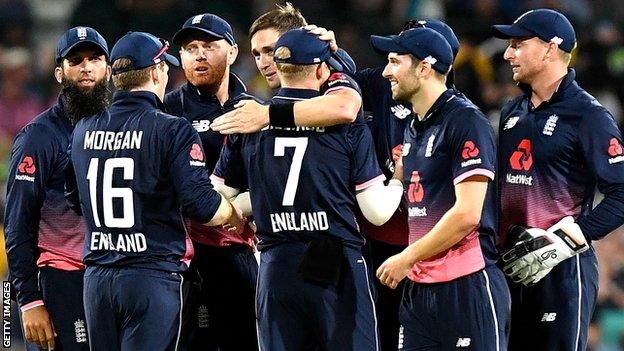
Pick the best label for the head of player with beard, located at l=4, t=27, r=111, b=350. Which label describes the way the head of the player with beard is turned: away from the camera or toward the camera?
toward the camera

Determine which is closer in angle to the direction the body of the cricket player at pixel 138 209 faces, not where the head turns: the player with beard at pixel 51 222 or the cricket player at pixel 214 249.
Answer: the cricket player

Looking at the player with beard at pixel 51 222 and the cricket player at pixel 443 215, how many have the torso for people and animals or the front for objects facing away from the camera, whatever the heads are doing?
0

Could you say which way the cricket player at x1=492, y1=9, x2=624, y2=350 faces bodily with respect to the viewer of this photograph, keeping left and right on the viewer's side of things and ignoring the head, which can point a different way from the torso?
facing the viewer and to the left of the viewer

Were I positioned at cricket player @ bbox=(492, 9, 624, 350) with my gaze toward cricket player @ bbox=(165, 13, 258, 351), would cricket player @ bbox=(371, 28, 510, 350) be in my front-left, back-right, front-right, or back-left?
front-left

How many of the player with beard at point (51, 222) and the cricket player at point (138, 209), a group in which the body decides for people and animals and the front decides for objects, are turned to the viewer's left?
0

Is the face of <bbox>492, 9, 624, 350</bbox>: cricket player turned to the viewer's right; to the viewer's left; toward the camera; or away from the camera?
to the viewer's left

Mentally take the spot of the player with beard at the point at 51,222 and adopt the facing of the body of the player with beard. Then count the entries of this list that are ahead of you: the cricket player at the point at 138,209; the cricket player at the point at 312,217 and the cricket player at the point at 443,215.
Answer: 3

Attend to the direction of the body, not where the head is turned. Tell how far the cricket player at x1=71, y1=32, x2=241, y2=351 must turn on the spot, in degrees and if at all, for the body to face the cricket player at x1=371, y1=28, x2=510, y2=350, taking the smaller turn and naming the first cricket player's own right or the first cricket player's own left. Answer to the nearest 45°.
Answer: approximately 45° to the first cricket player's own right

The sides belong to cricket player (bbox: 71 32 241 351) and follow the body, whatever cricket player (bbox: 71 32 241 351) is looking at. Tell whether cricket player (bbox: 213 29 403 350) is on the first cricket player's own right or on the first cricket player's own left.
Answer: on the first cricket player's own right

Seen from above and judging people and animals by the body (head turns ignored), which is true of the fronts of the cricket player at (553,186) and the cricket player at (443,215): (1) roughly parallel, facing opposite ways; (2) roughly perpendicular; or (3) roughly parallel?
roughly parallel

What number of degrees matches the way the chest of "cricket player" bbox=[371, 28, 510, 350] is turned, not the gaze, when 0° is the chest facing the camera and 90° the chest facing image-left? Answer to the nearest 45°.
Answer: approximately 45°

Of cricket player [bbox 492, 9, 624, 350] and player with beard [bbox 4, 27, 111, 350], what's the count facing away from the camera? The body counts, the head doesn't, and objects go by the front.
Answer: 0

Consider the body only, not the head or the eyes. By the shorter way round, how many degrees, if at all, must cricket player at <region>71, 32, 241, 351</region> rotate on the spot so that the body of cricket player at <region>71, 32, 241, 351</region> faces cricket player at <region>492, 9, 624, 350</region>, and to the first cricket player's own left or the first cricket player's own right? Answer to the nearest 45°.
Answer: approximately 45° to the first cricket player's own right
